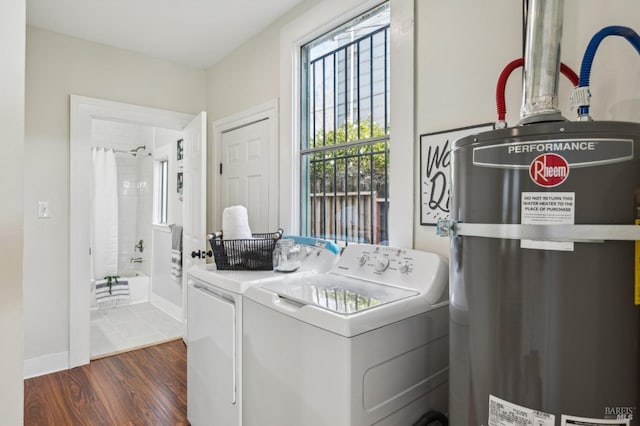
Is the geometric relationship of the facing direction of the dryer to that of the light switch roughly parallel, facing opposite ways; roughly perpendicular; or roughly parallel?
roughly perpendicular

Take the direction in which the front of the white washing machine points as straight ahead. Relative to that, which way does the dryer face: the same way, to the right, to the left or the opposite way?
the same way

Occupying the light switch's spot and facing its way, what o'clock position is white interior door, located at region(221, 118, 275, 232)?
The white interior door is roughly at 10 o'clock from the light switch.

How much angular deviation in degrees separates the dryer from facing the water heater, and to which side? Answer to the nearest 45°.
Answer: approximately 90° to its left

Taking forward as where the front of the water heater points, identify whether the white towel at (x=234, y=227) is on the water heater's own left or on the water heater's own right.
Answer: on the water heater's own right

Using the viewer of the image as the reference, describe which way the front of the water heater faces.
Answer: facing the viewer

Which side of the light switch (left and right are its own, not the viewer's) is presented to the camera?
front

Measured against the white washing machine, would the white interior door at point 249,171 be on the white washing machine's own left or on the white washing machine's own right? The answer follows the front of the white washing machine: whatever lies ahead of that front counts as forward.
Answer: on the white washing machine's own right

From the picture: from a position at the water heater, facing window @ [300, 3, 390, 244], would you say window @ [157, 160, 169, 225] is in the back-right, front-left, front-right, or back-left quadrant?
front-left

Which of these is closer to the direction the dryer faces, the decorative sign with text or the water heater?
the water heater

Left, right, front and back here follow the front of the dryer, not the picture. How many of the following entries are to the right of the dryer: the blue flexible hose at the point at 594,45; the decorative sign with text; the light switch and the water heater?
1

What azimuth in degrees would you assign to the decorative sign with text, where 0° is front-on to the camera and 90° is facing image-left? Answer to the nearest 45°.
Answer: approximately 45°

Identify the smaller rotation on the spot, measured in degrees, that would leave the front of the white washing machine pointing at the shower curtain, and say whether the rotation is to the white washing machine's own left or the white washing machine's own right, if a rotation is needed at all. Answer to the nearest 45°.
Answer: approximately 90° to the white washing machine's own right

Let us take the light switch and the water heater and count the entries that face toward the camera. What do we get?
2

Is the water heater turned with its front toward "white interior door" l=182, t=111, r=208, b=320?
no

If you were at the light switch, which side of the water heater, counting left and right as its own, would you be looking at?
right

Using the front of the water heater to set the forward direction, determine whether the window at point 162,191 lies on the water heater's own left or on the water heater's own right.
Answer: on the water heater's own right

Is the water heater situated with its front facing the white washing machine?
no

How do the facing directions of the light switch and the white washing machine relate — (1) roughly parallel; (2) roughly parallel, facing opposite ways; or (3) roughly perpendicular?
roughly perpendicular
